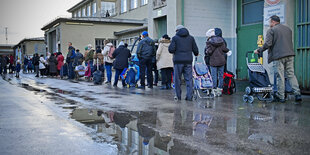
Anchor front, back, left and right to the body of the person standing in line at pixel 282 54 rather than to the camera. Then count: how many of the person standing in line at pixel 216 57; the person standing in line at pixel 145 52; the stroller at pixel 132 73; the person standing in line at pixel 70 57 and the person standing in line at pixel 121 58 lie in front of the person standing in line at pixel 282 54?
5

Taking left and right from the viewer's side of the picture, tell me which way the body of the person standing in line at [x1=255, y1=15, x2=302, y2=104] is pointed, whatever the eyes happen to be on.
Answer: facing away from the viewer and to the left of the viewer

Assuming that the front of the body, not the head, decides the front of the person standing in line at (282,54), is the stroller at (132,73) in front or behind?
in front

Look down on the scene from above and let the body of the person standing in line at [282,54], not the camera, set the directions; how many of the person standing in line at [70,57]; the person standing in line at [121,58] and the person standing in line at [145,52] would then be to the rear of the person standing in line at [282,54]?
0

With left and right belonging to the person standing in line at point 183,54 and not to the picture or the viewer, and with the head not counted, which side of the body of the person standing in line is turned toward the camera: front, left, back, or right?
back

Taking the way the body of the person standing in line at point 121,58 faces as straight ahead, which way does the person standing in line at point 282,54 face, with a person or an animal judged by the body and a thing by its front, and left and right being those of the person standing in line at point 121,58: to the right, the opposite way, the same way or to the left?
the same way

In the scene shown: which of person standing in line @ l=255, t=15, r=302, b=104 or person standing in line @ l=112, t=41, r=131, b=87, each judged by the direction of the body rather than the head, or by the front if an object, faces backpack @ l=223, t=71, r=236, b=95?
person standing in line @ l=255, t=15, r=302, b=104

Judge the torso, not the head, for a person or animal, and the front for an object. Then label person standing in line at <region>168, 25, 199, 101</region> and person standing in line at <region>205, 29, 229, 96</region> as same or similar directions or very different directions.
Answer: same or similar directions

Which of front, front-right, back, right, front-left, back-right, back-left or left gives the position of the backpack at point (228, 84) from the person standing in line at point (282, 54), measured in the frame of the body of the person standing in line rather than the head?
front
